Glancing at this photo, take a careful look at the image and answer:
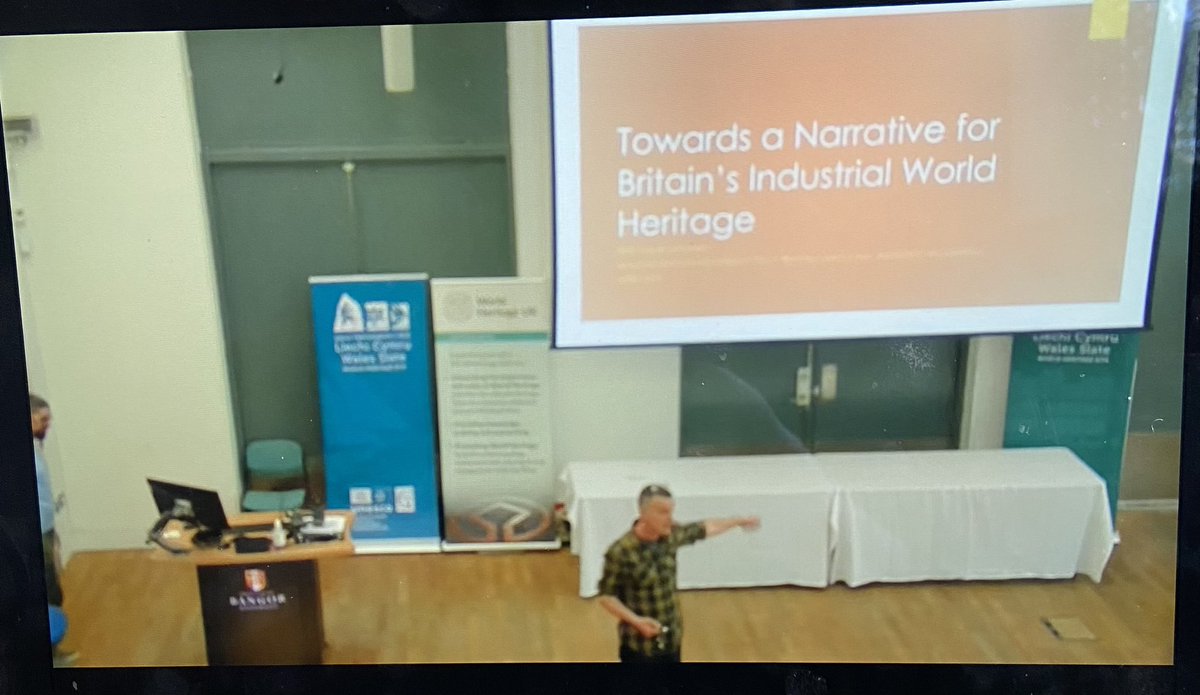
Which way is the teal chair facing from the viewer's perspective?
toward the camera

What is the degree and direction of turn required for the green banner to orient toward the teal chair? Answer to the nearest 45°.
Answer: approximately 45° to its right

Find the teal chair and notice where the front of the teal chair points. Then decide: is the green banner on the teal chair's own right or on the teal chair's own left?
on the teal chair's own left

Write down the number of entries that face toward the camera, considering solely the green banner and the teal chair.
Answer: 2

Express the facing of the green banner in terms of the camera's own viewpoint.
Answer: facing the viewer
